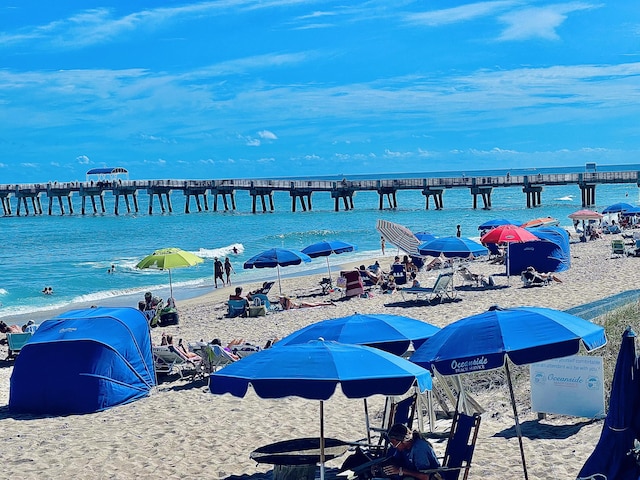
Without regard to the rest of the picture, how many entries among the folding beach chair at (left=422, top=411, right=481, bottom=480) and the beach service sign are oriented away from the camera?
0

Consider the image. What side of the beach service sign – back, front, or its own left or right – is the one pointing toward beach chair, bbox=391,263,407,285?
back

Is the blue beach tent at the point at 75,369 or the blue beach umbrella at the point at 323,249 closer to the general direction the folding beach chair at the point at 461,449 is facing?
the blue beach tent

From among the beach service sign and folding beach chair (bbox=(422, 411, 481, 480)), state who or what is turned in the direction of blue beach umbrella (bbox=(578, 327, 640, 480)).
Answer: the beach service sign

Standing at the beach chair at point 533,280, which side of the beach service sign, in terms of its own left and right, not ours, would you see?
back

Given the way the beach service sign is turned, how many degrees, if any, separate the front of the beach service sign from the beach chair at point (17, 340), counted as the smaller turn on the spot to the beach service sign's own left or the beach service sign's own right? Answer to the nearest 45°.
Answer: approximately 135° to the beach service sign's own right

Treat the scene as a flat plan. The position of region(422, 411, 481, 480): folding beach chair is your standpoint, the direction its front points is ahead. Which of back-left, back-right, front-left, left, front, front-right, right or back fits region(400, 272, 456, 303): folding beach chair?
back-right

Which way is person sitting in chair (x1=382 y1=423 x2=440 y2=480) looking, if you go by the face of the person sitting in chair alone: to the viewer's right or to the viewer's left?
to the viewer's left

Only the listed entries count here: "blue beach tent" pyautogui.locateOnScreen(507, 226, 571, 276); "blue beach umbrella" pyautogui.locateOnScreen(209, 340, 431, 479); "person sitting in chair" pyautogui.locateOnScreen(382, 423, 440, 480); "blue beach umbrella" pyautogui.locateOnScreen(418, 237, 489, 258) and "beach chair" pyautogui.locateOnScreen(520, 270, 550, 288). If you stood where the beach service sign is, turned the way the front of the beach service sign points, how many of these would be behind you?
3

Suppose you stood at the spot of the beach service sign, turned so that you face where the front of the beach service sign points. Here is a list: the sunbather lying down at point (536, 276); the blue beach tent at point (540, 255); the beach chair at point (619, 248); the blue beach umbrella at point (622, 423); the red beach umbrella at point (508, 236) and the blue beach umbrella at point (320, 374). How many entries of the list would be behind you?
4

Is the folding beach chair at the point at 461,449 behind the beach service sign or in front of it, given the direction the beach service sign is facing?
in front

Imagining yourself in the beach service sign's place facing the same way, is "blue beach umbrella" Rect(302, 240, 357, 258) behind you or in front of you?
behind

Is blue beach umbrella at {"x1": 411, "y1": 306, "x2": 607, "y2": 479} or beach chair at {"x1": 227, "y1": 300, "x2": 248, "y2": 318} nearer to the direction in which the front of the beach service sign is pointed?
the blue beach umbrella

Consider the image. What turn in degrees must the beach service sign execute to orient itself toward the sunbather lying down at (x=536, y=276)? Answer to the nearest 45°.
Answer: approximately 180°

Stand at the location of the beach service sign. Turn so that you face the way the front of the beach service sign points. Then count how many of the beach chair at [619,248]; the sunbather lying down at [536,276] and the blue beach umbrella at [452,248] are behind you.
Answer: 3
